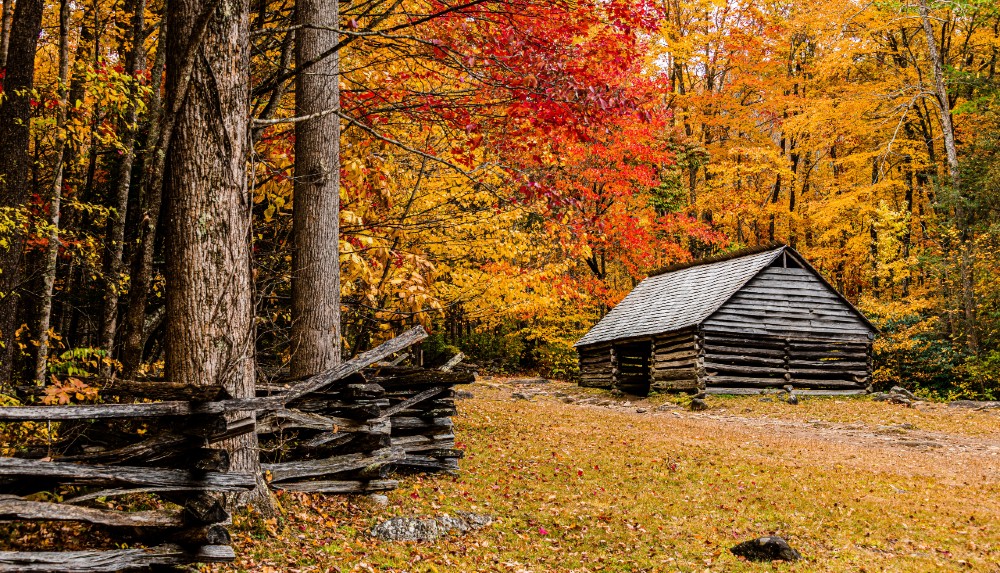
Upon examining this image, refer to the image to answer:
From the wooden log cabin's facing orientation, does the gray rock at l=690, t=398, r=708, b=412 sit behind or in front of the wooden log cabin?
in front

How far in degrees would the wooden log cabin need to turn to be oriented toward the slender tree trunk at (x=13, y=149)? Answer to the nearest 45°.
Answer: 0° — it already faces it

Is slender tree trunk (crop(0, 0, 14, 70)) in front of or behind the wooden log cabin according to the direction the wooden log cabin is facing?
in front

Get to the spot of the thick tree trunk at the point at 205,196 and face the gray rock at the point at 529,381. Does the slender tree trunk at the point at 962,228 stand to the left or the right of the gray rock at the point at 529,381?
right

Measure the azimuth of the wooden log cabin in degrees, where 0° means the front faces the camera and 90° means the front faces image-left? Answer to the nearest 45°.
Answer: approximately 45°

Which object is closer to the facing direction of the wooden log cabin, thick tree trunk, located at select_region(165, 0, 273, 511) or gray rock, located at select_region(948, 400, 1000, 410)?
the thick tree trunk

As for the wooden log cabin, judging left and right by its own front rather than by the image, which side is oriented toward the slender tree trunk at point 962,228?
back
